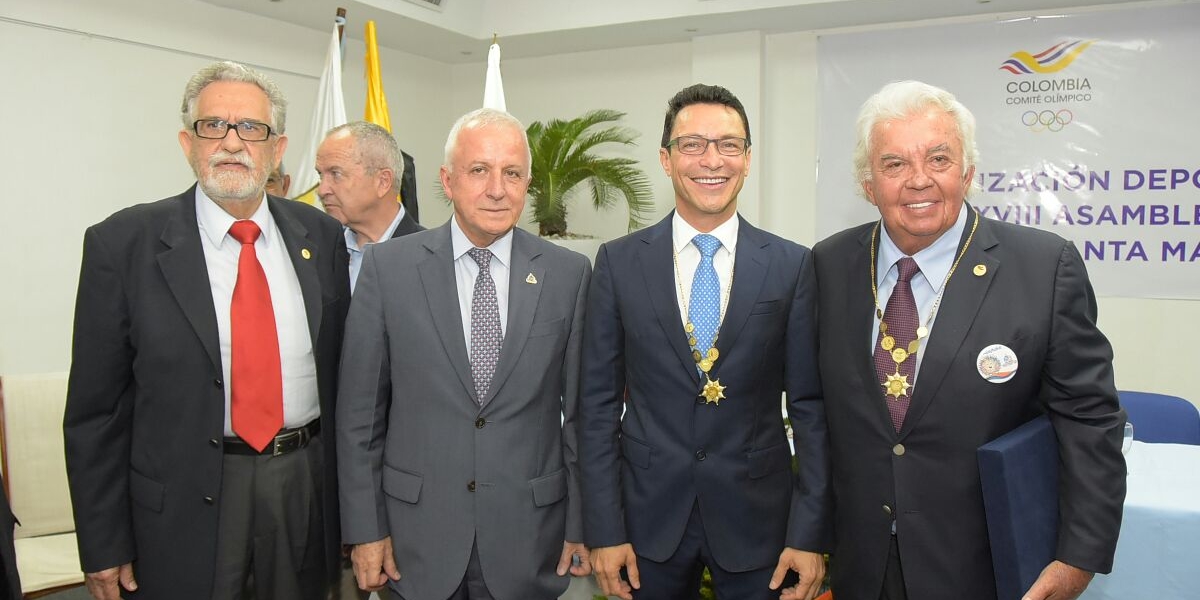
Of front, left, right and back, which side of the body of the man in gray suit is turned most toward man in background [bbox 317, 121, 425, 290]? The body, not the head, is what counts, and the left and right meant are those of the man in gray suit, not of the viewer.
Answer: back

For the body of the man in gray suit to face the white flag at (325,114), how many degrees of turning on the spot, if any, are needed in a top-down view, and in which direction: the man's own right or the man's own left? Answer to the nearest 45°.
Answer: approximately 180°

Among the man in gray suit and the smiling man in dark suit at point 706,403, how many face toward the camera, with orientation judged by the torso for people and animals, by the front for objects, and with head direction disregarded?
2

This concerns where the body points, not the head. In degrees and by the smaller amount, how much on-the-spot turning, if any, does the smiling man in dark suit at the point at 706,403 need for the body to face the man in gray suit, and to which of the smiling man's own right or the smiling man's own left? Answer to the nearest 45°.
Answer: approximately 90° to the smiling man's own right

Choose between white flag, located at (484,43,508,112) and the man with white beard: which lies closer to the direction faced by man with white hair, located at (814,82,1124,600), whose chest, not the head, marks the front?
the man with white beard

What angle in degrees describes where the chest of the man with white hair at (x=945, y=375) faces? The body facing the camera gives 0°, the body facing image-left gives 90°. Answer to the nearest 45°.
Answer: approximately 45°

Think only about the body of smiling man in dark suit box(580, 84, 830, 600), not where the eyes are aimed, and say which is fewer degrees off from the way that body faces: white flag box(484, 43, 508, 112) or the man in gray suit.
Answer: the man in gray suit

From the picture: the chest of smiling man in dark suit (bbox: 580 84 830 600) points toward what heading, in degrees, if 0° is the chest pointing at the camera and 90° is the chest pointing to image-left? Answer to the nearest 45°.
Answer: approximately 0°
